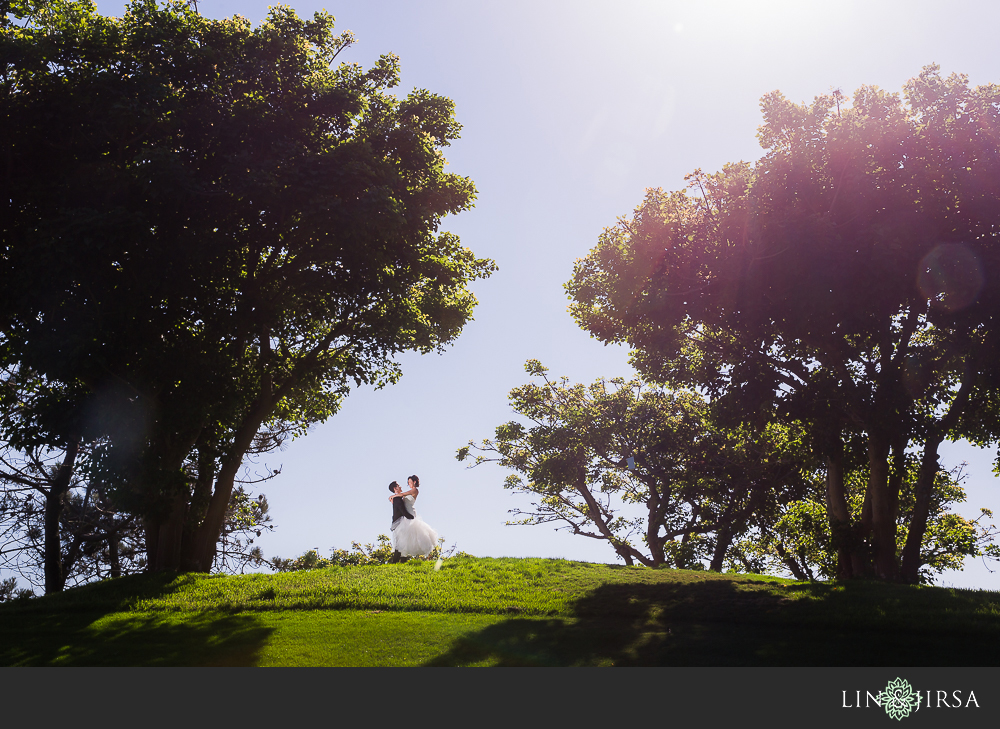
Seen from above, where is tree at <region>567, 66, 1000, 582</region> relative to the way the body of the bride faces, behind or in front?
behind

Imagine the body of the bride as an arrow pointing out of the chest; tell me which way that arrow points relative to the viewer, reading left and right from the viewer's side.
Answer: facing to the left of the viewer

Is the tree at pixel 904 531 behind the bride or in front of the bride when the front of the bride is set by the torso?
behind
